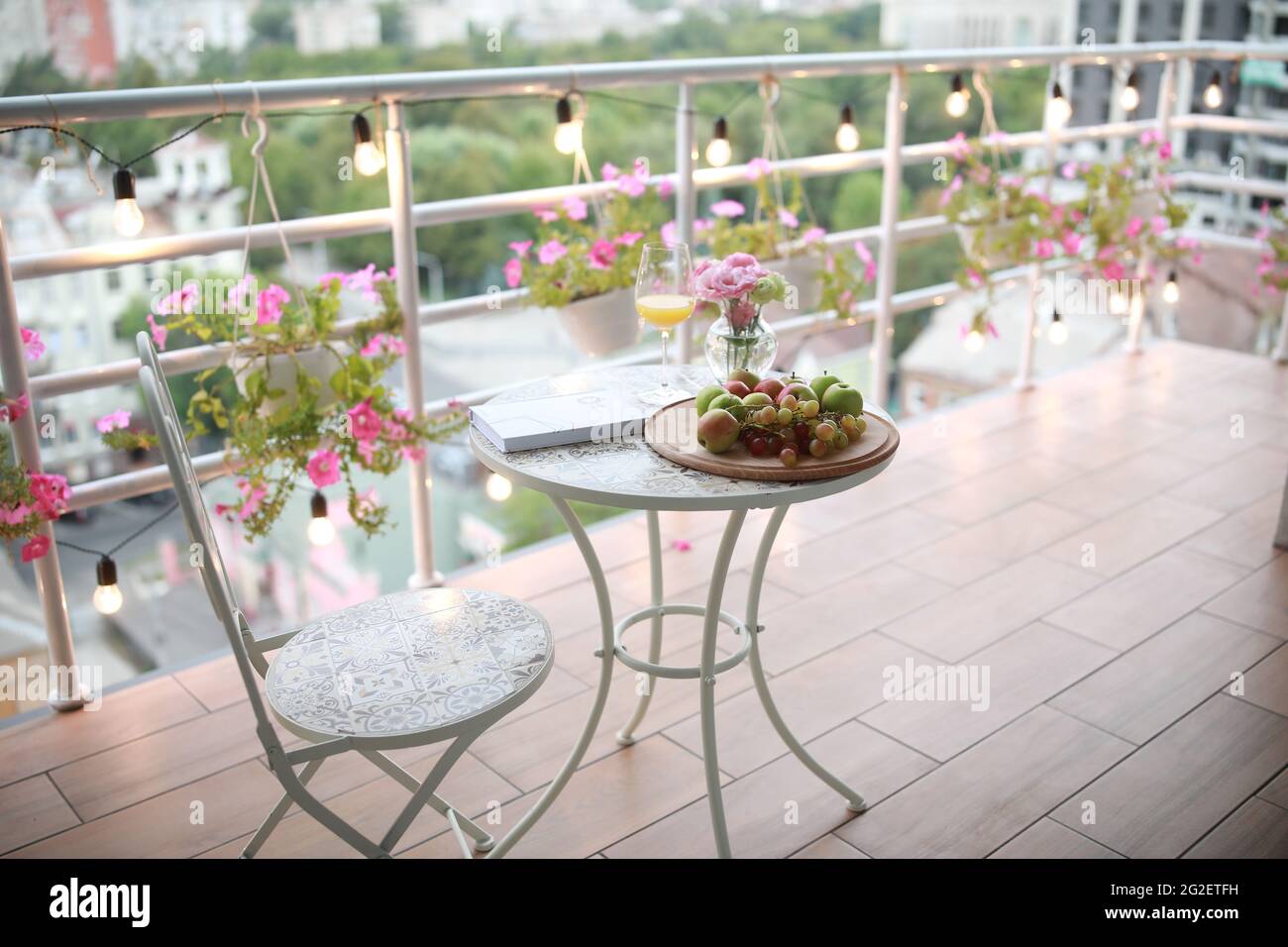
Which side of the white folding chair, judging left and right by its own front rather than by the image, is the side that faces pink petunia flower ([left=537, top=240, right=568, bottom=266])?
left

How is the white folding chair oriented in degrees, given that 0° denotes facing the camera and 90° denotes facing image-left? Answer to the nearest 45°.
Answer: approximately 270°

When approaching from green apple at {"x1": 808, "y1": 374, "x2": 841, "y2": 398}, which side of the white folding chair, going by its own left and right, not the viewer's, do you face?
front

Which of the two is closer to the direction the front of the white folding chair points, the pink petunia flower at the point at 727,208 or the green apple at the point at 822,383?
the green apple

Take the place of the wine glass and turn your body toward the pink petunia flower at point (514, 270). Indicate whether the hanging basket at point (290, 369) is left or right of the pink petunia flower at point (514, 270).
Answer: left

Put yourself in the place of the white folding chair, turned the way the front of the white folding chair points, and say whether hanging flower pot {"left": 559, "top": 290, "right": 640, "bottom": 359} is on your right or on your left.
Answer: on your left

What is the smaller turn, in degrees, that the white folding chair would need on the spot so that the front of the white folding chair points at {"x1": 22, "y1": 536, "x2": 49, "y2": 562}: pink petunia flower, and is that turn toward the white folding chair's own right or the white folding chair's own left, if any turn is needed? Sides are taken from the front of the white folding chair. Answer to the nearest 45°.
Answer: approximately 135° to the white folding chair's own left

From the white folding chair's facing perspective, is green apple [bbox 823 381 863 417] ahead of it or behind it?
ahead

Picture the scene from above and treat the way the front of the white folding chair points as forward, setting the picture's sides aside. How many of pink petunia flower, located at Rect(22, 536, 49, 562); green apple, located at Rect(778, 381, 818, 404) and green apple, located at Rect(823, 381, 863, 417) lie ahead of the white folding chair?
2

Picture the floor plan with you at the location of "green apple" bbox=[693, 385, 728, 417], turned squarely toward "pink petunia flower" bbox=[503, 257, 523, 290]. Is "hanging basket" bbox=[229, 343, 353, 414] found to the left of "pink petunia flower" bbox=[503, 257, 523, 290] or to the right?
left
